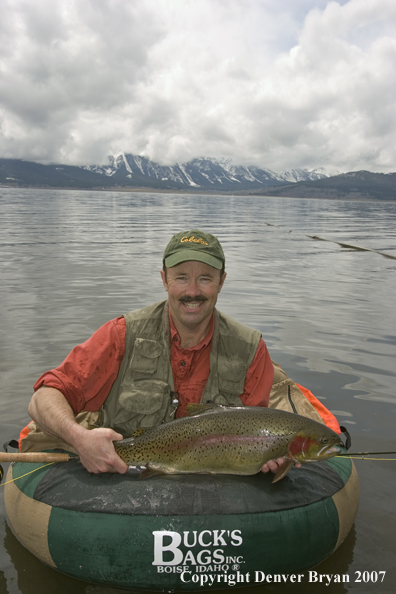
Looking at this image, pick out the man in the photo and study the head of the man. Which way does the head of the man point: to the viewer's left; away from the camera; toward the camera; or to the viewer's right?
toward the camera

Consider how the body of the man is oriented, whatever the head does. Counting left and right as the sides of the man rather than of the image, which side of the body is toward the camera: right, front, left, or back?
front
